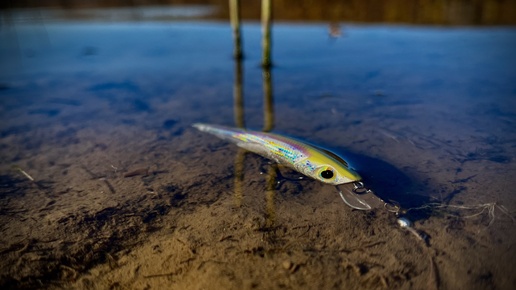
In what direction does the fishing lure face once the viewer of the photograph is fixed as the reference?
facing the viewer and to the right of the viewer
